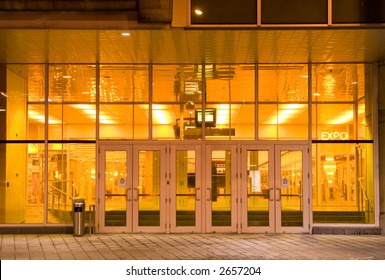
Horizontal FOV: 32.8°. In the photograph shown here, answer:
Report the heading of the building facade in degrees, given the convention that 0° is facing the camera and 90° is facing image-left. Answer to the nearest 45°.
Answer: approximately 0°

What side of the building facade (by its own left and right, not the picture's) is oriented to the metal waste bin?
right
